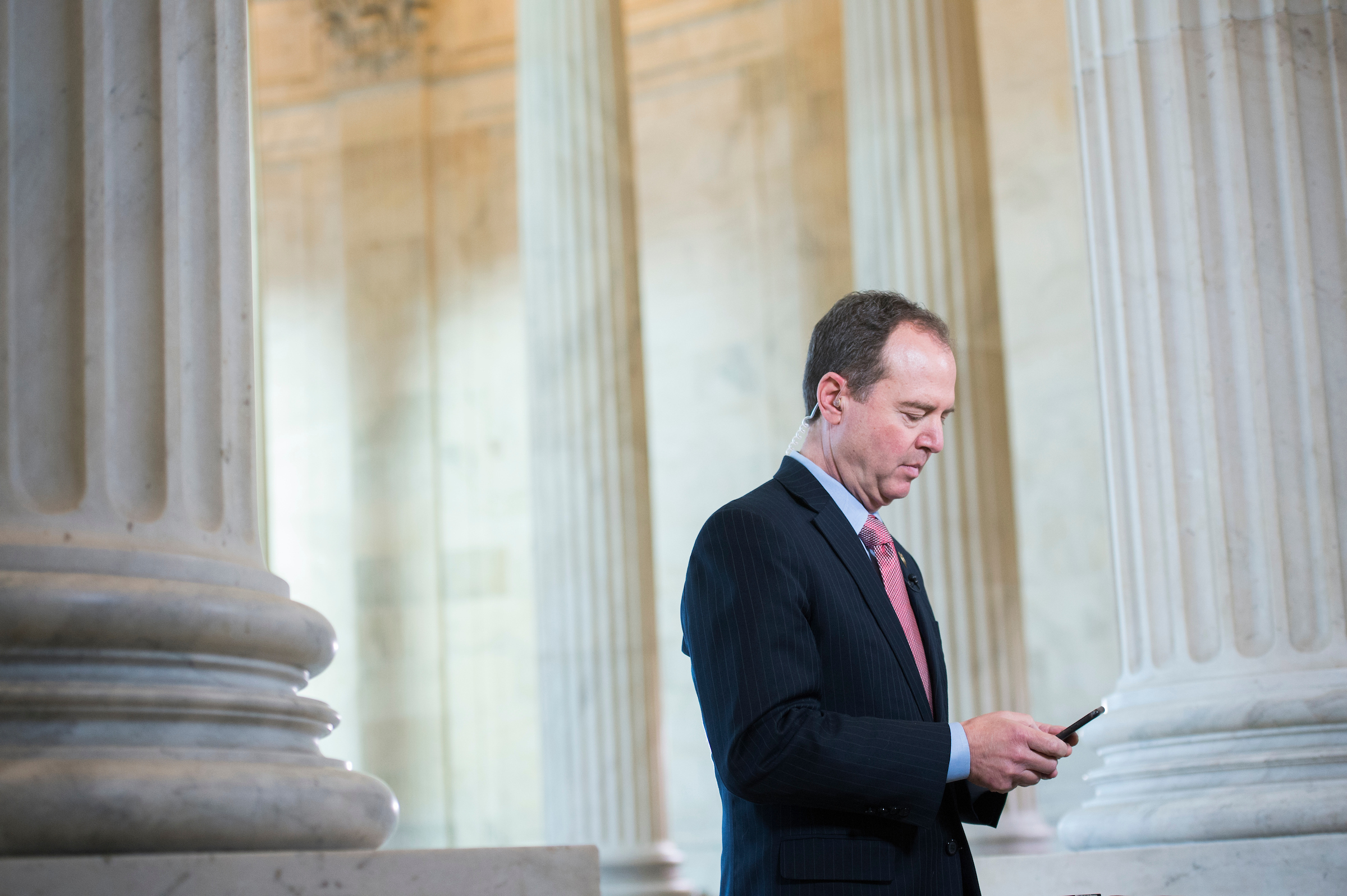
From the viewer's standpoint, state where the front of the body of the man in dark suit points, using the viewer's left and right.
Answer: facing to the right of the viewer

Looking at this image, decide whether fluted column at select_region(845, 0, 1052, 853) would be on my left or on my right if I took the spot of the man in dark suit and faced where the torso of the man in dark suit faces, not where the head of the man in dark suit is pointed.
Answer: on my left

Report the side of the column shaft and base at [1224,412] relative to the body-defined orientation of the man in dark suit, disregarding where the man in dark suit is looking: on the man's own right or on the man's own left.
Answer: on the man's own left

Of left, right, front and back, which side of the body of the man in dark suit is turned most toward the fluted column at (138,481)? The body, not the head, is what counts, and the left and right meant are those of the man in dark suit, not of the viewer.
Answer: back

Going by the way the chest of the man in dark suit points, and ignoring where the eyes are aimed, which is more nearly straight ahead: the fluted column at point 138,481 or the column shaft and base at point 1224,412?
the column shaft and base

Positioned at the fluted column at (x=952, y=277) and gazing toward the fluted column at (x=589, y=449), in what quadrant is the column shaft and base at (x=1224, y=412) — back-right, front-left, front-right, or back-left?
back-left
